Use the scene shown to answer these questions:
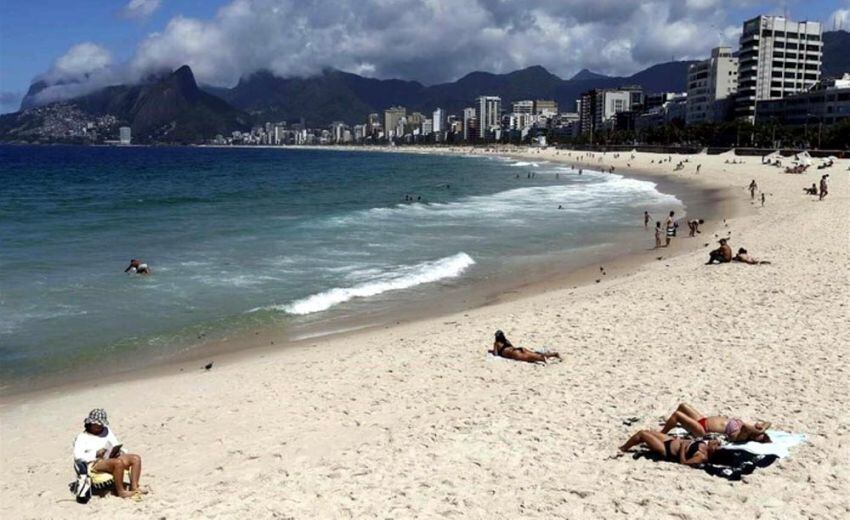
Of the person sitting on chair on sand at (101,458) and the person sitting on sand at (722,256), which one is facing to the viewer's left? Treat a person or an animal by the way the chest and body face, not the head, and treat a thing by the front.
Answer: the person sitting on sand at (722,256)

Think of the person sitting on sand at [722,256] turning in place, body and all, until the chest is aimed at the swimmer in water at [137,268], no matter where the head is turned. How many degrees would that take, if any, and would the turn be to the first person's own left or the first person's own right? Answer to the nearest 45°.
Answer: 0° — they already face them

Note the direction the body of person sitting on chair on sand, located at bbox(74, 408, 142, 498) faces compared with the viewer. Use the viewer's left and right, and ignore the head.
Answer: facing the viewer and to the right of the viewer

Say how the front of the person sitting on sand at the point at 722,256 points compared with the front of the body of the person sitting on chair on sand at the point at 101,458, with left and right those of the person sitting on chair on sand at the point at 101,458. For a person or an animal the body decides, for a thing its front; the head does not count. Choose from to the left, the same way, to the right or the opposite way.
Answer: the opposite way

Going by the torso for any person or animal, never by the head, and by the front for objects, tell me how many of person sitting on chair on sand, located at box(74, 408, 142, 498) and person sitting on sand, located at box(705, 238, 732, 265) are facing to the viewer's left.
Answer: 1

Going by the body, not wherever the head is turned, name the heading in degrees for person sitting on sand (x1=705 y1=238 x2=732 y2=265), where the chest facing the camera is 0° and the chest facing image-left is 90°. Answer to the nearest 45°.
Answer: approximately 90°

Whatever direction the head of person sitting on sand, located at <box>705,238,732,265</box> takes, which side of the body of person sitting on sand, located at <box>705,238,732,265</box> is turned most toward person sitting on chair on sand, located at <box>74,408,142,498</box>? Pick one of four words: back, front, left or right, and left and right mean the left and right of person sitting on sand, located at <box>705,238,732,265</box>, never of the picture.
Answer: left

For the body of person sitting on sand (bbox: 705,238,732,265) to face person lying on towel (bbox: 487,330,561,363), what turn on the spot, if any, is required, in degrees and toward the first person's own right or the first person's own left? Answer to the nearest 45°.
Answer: approximately 90° to the first person's own left

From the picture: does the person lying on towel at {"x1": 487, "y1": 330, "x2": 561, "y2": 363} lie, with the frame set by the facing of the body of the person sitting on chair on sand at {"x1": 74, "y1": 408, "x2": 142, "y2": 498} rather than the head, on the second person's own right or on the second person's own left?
on the second person's own left

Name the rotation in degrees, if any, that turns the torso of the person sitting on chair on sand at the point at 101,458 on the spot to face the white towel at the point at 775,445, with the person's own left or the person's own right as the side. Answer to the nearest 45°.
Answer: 0° — they already face it

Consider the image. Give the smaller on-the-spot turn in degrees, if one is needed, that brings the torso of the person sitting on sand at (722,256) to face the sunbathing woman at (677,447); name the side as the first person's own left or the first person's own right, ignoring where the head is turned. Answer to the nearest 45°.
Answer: approximately 90° to the first person's own left

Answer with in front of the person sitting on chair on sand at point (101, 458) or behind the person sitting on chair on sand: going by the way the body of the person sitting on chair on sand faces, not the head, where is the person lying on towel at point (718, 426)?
in front
